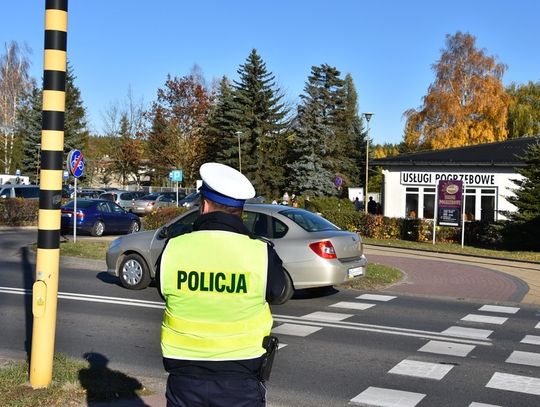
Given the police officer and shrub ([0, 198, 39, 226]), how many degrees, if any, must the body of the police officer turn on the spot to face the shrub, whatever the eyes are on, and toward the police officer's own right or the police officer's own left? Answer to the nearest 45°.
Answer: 0° — they already face it

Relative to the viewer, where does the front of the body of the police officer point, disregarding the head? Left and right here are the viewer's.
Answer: facing away from the viewer

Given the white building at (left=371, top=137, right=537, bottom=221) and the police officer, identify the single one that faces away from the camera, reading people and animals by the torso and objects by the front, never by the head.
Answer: the police officer

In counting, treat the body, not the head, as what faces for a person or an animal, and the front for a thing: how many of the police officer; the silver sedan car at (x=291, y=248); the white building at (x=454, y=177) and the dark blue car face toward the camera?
1

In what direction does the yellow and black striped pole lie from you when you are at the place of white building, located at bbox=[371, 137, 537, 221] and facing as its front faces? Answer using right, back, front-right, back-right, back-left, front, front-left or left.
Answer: front

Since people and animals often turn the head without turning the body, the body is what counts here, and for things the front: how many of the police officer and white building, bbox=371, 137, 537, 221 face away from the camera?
1

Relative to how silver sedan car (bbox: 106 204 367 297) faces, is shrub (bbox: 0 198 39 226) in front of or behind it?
in front

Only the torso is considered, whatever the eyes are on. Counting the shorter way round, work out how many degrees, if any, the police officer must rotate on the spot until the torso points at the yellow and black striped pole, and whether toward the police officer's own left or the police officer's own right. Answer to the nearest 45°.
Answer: approximately 45° to the police officer's own left

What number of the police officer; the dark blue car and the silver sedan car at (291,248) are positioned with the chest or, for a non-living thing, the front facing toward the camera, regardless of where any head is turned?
0

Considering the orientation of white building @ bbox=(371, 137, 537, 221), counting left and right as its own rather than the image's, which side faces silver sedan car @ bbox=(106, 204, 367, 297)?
front

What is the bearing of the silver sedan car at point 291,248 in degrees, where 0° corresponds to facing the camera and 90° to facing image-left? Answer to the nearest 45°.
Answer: approximately 135°

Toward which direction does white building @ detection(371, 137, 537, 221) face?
toward the camera

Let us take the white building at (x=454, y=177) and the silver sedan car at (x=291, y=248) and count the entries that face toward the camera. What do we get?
1

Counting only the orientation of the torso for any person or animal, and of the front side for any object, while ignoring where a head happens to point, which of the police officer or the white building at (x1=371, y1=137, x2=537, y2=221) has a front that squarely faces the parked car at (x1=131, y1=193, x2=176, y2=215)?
the police officer

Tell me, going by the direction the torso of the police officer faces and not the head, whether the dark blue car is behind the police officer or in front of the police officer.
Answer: in front
